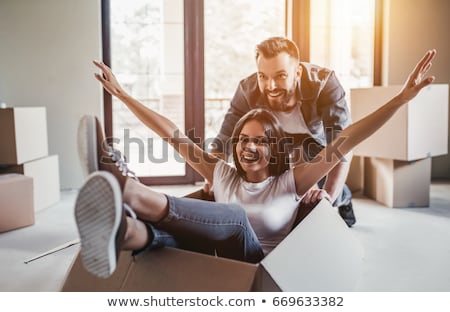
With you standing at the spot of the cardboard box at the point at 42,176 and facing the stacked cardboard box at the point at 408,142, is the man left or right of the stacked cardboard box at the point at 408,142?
right

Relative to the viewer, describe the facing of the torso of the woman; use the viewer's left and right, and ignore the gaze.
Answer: facing the viewer and to the left of the viewer

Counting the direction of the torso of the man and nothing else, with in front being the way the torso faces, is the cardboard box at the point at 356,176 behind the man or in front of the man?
behind

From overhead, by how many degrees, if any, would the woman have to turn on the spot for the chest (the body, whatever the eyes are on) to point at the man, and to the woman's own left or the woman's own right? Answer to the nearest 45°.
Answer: approximately 135° to the woman's own right

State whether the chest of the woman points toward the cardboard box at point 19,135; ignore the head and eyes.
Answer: no

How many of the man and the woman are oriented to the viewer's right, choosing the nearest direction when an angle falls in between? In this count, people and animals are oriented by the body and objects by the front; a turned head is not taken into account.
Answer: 0

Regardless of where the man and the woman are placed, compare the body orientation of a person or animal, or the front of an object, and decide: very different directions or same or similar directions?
same or similar directions

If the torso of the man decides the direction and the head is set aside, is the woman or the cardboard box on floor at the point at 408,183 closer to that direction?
the woman

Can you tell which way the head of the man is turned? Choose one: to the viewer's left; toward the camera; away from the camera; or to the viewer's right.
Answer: toward the camera

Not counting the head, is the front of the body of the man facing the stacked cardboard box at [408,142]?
no

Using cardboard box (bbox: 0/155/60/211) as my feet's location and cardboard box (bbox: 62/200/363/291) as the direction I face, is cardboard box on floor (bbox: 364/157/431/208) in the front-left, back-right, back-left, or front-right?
front-left
